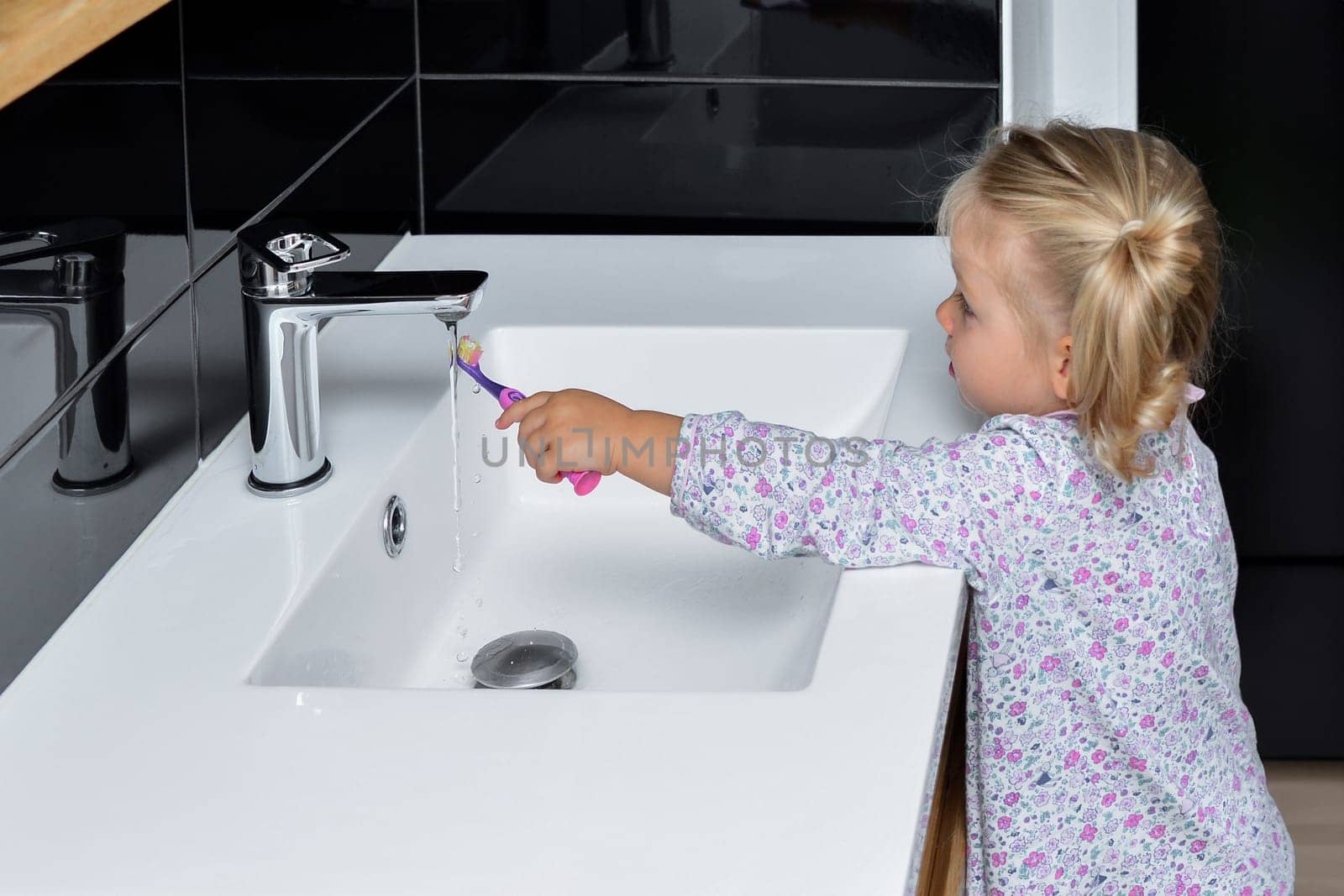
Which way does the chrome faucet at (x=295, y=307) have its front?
to the viewer's right

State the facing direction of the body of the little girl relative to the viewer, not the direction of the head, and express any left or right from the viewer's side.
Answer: facing away from the viewer and to the left of the viewer

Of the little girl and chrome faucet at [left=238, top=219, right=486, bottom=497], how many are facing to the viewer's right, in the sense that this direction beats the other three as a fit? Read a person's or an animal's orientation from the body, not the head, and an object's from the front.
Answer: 1

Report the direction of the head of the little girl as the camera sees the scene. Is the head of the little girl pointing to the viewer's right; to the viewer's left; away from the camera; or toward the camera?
to the viewer's left
